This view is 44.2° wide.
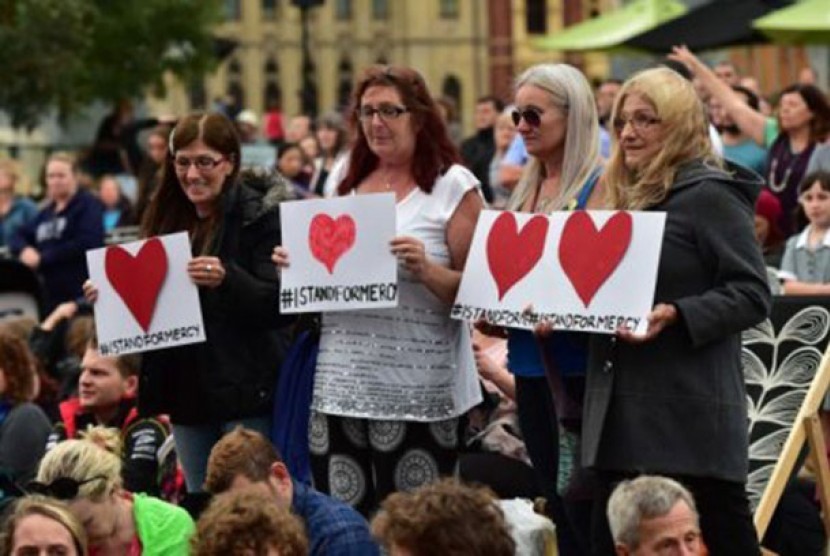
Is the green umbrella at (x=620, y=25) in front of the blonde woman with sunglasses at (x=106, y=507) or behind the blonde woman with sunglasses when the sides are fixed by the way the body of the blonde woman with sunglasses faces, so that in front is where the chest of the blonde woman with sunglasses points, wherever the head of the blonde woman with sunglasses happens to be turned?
behind

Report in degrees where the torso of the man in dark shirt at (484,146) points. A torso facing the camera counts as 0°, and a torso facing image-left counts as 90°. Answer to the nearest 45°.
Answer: approximately 45°

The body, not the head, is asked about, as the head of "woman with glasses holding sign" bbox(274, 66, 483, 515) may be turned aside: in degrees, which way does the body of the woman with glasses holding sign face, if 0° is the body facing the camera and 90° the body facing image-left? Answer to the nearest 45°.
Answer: approximately 45°

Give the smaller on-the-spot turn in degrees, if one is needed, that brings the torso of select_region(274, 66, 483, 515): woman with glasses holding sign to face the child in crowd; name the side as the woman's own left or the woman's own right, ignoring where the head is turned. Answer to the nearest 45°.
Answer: approximately 180°

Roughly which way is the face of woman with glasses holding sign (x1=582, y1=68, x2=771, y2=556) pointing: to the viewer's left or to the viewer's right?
to the viewer's left

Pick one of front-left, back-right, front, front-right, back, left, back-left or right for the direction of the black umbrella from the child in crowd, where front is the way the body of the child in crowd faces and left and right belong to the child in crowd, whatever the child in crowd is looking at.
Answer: back

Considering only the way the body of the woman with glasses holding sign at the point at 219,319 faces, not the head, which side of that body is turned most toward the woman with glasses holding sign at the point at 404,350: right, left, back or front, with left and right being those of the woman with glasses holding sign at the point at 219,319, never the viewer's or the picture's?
left
